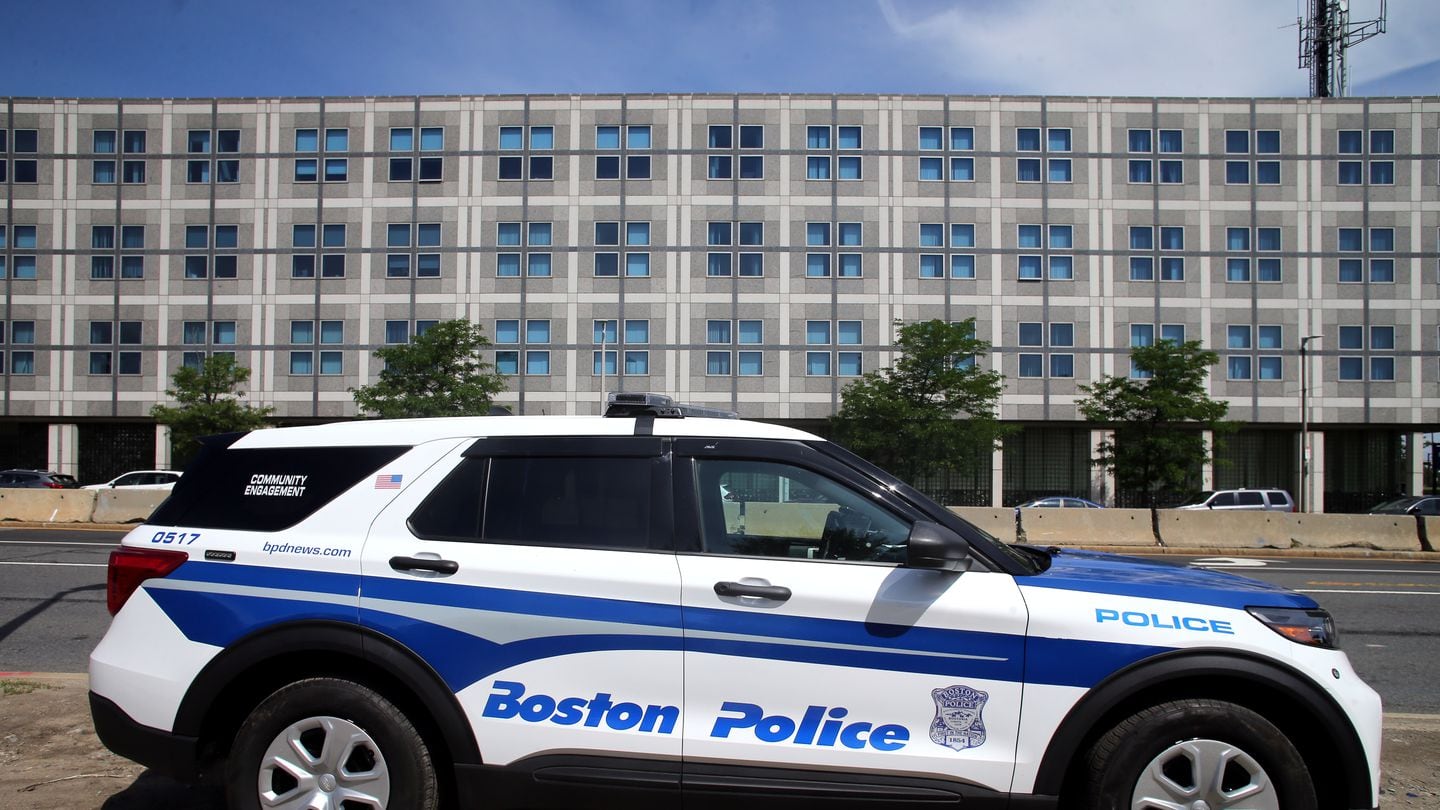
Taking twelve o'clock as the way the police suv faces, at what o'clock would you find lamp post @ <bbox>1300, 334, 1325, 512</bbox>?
The lamp post is roughly at 10 o'clock from the police suv.

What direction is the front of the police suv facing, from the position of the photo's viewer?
facing to the right of the viewer

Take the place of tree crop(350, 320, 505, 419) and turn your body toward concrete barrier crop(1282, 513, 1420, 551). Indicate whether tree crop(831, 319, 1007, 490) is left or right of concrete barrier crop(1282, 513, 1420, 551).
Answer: left

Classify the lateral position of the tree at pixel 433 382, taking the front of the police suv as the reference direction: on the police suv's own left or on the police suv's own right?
on the police suv's own left

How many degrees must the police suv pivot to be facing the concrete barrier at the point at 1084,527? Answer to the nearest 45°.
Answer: approximately 45° to its left

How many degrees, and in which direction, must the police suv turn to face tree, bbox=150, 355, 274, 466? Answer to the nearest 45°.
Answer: approximately 135° to its left

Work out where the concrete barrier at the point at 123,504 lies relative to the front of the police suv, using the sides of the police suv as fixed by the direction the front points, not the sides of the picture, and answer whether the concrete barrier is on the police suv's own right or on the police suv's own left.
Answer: on the police suv's own left

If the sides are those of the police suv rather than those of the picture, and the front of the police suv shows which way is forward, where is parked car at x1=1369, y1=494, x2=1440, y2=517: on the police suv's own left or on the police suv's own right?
on the police suv's own left

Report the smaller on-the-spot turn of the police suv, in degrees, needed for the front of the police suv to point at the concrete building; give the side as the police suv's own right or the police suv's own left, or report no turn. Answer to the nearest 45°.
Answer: approximately 90° to the police suv's own left

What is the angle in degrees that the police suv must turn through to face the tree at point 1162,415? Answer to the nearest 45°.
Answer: approximately 45° to its left

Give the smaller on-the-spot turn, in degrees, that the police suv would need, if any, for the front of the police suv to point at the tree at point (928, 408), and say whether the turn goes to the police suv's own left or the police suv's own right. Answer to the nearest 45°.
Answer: approximately 90° to the police suv's own left

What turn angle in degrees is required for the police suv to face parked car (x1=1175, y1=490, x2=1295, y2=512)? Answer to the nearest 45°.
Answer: approximately 45° to its left
